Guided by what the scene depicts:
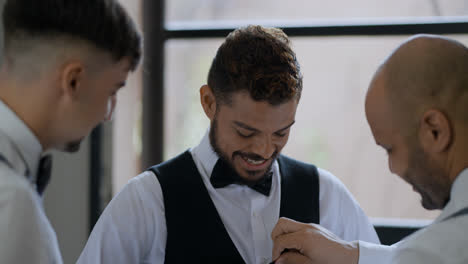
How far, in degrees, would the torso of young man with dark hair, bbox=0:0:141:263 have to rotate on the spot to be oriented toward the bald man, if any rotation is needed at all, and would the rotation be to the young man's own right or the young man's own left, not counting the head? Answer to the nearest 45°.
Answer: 0° — they already face them

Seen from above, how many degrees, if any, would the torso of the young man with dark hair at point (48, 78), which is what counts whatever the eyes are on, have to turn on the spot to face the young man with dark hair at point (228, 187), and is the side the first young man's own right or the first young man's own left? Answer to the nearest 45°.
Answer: approximately 45° to the first young man's own left

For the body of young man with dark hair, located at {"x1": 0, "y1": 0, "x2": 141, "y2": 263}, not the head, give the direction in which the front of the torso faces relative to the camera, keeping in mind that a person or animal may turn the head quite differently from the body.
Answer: to the viewer's right
